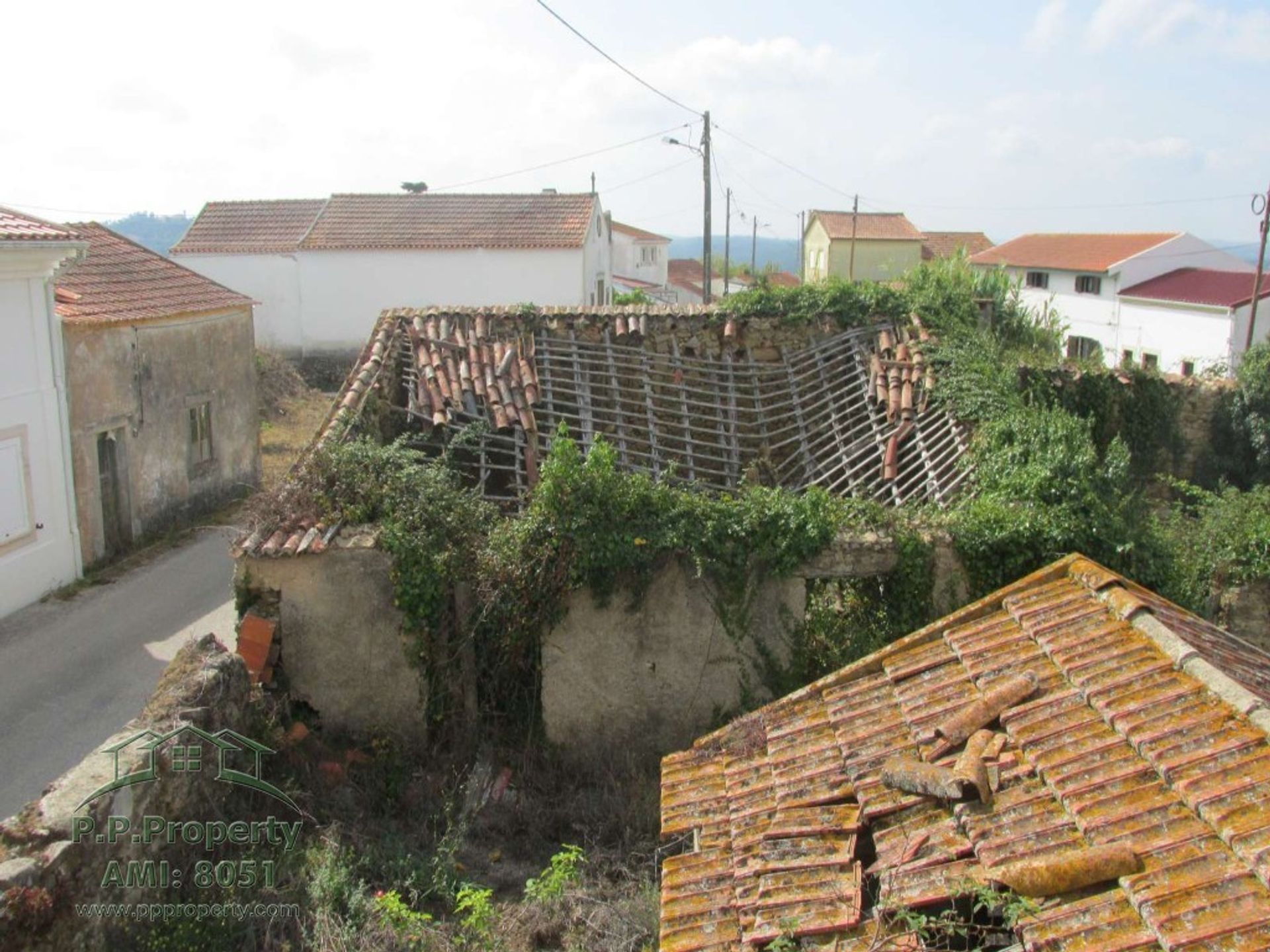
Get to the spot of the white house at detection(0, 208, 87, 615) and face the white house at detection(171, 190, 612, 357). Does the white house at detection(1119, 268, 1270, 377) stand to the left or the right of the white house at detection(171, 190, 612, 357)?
right

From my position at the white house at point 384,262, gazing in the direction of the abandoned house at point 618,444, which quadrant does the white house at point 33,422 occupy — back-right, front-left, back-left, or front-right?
front-right

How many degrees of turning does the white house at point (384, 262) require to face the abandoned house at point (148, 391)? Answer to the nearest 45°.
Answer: approximately 90° to its right

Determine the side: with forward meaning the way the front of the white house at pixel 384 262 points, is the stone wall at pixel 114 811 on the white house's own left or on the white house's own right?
on the white house's own right

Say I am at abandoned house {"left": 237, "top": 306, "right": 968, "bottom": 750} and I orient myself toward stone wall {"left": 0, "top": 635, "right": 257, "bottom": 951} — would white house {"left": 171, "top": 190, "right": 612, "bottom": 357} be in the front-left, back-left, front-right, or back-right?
back-right

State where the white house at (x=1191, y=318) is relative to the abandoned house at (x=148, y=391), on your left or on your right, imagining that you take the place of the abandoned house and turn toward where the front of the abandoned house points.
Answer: on your left

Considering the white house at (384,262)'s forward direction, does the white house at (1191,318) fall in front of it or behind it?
in front

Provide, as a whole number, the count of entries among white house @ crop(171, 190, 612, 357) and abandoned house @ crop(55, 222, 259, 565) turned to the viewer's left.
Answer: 0
